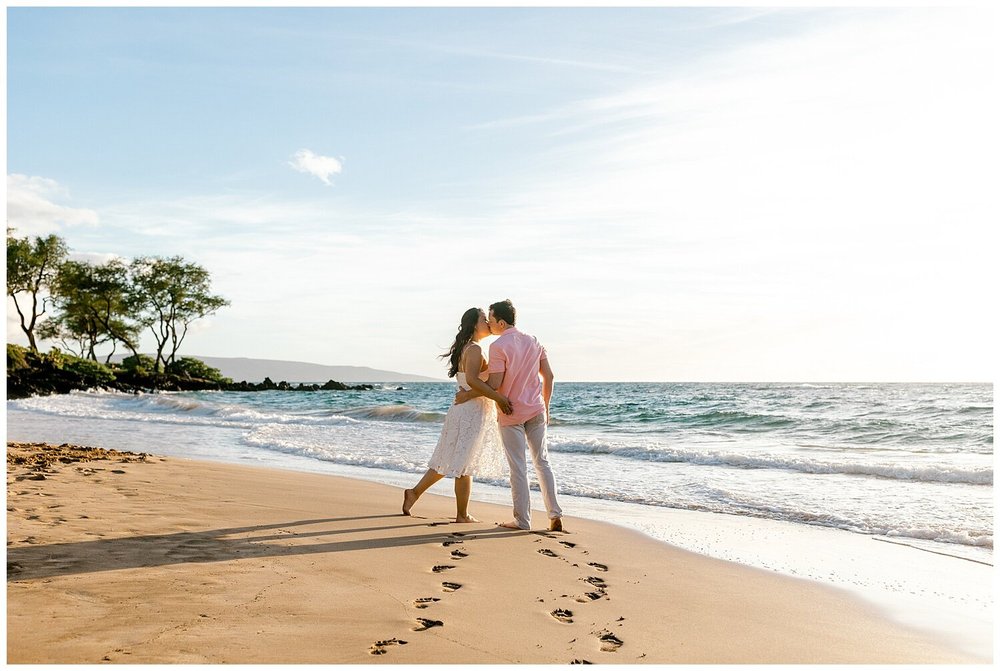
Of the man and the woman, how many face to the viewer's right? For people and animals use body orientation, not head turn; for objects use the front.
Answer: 1

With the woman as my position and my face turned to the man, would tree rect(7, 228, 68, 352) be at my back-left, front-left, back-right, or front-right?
back-left

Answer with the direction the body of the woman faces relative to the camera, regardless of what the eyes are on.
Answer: to the viewer's right

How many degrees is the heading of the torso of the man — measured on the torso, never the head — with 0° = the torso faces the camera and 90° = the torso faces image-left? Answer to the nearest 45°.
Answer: approximately 135°

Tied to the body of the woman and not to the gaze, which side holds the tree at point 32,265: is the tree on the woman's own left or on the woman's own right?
on the woman's own left

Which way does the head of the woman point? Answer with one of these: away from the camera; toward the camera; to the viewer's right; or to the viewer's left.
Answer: to the viewer's right

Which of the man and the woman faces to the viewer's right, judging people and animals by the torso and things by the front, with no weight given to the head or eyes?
the woman

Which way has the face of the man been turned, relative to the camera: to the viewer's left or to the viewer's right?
to the viewer's left
